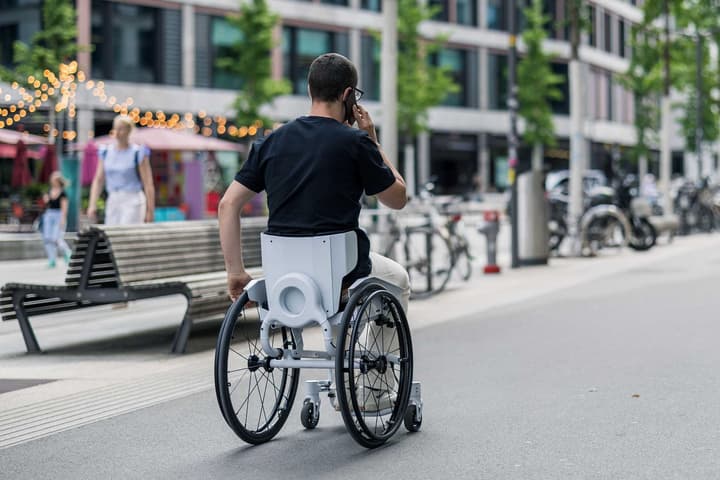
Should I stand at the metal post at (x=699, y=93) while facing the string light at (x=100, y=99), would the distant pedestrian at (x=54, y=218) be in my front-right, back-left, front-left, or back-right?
front-left

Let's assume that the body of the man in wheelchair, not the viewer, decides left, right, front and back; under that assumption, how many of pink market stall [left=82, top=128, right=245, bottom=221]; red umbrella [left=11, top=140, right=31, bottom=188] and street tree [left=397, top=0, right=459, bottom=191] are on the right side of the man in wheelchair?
0

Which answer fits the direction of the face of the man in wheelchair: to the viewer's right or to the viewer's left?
to the viewer's right

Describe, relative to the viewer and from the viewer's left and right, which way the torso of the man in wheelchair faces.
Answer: facing away from the viewer and to the right of the viewer

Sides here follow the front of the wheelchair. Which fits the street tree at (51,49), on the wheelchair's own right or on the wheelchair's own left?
on the wheelchair's own left

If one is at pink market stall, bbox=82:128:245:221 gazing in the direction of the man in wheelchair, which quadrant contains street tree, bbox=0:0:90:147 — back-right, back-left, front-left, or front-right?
back-right

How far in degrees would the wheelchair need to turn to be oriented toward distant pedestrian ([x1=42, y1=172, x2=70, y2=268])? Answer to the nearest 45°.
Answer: approximately 45° to its left

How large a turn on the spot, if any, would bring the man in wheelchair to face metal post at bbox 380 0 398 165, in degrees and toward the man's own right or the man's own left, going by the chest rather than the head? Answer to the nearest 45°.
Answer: approximately 45° to the man's own left

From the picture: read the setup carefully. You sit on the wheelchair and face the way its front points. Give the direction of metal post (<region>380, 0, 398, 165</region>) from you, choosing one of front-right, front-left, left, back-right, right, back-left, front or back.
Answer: front-left

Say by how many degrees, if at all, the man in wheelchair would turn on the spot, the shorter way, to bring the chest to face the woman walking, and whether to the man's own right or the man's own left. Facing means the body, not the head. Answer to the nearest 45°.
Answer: approximately 45° to the man's own left

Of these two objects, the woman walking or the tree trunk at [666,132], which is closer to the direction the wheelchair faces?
the tree trunk

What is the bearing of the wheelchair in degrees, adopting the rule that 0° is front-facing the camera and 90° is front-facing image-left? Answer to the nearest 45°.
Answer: approximately 225°

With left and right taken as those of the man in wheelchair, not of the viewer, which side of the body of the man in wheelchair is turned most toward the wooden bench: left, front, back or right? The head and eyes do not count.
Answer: left

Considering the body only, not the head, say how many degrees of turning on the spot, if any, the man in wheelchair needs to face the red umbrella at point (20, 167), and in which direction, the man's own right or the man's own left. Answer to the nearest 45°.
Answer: approximately 45° to the man's own left

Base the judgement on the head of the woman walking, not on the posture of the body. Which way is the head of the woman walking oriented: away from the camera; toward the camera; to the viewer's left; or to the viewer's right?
toward the camera
